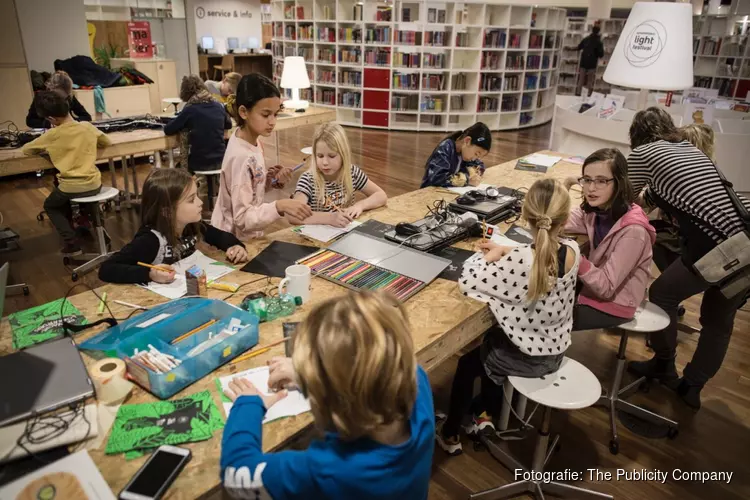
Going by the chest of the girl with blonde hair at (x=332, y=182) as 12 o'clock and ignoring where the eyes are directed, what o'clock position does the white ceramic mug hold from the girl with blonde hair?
The white ceramic mug is roughly at 12 o'clock from the girl with blonde hair.

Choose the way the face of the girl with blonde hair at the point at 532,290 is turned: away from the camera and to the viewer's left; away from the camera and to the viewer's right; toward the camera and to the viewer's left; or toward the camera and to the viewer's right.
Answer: away from the camera and to the viewer's left

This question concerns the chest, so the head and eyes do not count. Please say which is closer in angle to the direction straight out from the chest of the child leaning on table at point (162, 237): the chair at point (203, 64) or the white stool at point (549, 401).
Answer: the white stool

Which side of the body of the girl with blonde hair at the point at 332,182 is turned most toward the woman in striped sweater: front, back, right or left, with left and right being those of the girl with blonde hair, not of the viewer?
left

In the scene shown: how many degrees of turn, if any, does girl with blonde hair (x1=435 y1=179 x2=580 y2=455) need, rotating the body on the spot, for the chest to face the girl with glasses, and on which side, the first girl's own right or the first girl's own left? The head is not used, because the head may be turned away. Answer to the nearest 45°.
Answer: approximately 90° to the first girl's own right

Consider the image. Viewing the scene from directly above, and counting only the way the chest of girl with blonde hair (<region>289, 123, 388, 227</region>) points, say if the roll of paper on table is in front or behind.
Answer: in front

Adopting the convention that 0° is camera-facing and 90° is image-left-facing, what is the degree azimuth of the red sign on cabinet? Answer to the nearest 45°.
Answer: approximately 0°

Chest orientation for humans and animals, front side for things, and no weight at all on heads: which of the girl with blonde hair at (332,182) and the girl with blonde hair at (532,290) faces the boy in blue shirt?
the girl with blonde hair at (332,182)

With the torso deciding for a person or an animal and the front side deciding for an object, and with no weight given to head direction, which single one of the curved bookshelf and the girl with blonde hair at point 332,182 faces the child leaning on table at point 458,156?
the curved bookshelf

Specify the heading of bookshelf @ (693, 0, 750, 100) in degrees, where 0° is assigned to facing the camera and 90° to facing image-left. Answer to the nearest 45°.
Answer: approximately 0°

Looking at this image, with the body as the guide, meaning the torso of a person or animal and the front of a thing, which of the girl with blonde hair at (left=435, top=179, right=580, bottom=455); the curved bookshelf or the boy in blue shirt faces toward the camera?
the curved bookshelf

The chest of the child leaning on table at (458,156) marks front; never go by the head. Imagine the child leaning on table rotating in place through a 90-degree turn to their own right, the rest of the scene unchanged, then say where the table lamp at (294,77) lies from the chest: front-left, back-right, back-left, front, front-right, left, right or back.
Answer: right

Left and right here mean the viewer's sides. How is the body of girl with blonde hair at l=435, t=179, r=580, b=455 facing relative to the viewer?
facing away from the viewer and to the left of the viewer

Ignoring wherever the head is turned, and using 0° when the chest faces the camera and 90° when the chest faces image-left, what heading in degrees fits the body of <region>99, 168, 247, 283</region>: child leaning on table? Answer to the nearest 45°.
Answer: approximately 315°

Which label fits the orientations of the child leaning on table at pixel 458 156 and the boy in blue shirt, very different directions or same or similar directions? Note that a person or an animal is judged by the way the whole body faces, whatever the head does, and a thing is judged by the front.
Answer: very different directions
